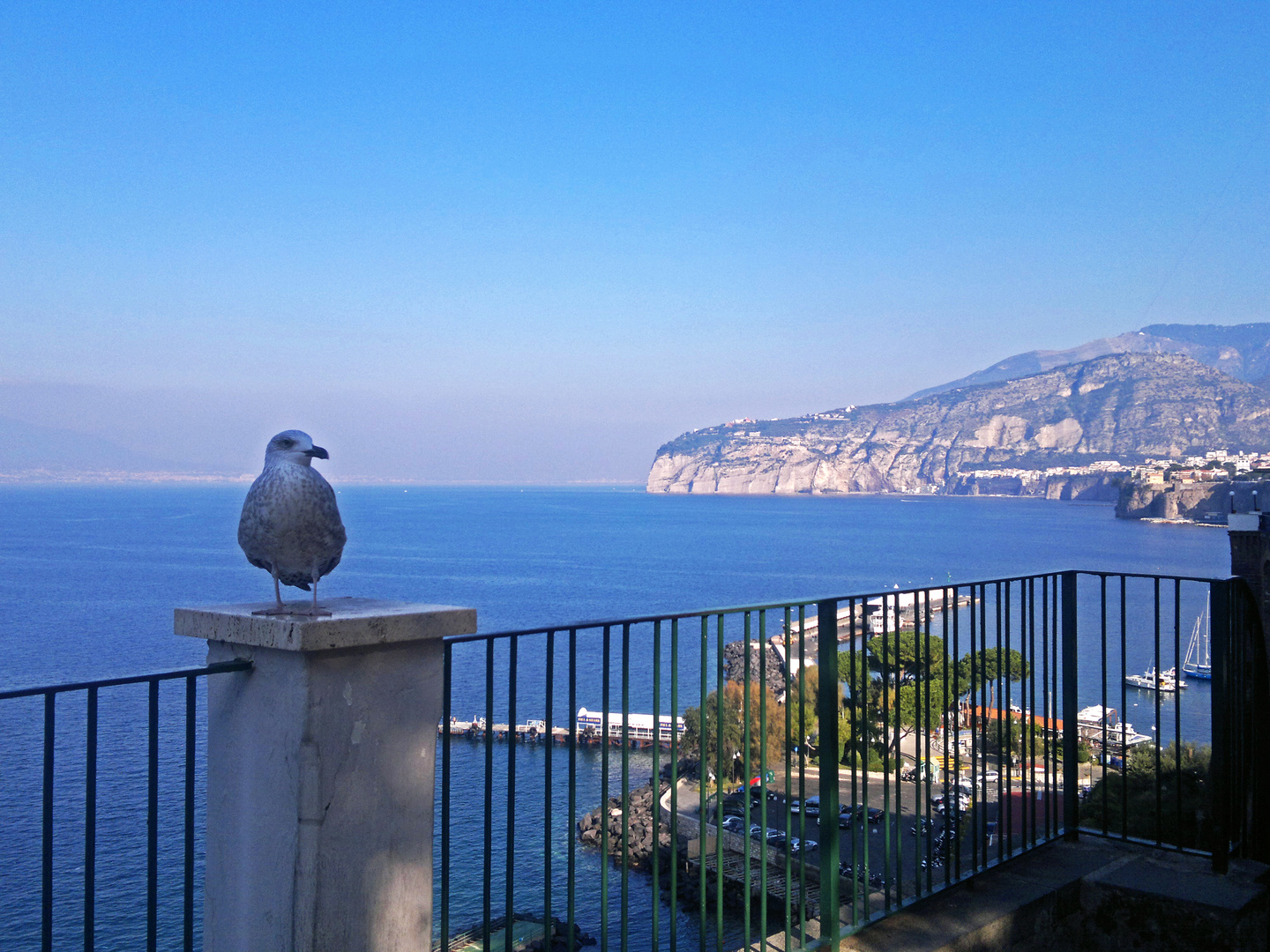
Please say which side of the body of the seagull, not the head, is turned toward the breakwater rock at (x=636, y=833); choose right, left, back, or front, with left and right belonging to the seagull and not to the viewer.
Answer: back

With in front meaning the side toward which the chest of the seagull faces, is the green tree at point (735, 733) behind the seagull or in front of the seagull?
behind

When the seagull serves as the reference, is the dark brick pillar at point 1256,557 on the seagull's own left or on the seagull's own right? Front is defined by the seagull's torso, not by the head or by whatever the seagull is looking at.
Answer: on the seagull's own left

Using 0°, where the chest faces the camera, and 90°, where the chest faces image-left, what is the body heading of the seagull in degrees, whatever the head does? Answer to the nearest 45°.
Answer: approximately 0°
